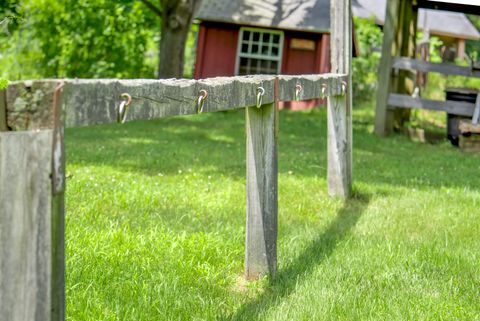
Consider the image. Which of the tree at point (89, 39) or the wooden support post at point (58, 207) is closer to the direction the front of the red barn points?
the wooden support post

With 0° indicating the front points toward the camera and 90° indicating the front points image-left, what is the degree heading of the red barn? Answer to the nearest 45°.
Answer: approximately 0°

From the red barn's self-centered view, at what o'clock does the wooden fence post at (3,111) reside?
The wooden fence post is roughly at 12 o'clock from the red barn.

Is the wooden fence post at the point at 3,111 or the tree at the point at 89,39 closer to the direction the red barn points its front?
the wooden fence post

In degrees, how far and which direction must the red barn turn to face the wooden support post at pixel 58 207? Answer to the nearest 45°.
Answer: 0° — it already faces it

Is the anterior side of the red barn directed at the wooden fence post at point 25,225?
yes

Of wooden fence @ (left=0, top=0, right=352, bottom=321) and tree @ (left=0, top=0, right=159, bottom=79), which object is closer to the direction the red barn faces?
the wooden fence

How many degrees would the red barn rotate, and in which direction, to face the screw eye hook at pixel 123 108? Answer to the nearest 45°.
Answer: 0° — it already faces it
